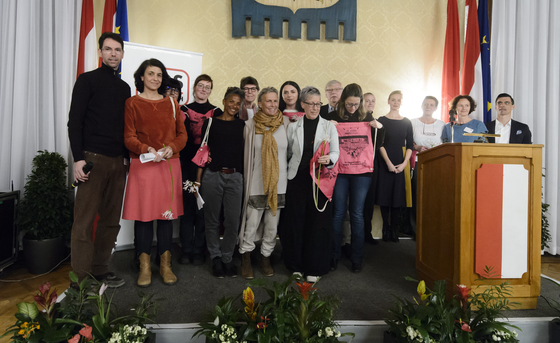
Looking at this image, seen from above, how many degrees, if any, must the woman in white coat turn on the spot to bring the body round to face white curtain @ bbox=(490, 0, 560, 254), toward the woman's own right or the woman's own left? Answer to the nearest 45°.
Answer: approximately 90° to the woman's own left

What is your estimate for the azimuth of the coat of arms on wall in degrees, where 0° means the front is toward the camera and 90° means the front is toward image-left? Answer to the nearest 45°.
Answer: approximately 0°

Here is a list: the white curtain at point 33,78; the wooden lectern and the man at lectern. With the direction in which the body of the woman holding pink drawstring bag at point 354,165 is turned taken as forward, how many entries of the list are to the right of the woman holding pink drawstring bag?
1

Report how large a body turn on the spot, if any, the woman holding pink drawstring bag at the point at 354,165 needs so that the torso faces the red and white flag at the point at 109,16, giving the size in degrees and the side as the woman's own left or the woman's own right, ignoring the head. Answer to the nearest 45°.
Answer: approximately 90° to the woman's own right

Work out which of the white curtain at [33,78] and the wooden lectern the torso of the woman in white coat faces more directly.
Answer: the wooden lectern

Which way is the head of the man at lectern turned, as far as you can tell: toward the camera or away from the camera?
toward the camera

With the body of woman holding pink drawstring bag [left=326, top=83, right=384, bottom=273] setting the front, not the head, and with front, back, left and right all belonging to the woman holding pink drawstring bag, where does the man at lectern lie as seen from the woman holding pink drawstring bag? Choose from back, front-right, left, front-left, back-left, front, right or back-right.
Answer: back-left

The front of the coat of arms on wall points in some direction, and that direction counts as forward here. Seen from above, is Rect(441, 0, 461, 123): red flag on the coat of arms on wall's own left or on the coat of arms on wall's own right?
on the coat of arms on wall's own left

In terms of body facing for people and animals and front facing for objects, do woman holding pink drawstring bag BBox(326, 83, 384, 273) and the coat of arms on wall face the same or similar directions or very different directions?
same or similar directions

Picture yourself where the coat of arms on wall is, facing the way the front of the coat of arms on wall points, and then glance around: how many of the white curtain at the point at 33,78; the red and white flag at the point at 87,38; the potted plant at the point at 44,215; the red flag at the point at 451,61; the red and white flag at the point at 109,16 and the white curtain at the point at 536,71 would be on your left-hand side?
2

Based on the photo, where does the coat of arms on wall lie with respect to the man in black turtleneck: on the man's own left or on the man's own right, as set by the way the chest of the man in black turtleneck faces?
on the man's own left

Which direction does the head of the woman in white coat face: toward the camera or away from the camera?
toward the camera

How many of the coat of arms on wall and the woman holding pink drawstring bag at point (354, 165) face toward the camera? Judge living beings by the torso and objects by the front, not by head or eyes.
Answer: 2

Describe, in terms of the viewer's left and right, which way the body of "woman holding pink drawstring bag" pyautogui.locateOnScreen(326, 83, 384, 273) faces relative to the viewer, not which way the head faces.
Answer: facing the viewer

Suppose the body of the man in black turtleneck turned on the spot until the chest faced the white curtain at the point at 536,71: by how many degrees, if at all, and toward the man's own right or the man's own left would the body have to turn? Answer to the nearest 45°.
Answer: approximately 45° to the man's own left

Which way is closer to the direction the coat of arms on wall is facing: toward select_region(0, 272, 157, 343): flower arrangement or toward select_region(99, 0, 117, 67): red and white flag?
the flower arrangement

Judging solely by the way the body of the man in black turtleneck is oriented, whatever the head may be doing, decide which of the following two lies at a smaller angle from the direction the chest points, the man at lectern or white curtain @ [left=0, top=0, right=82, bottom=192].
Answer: the man at lectern

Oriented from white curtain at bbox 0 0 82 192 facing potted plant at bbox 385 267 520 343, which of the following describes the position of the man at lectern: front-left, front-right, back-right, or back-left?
front-left
